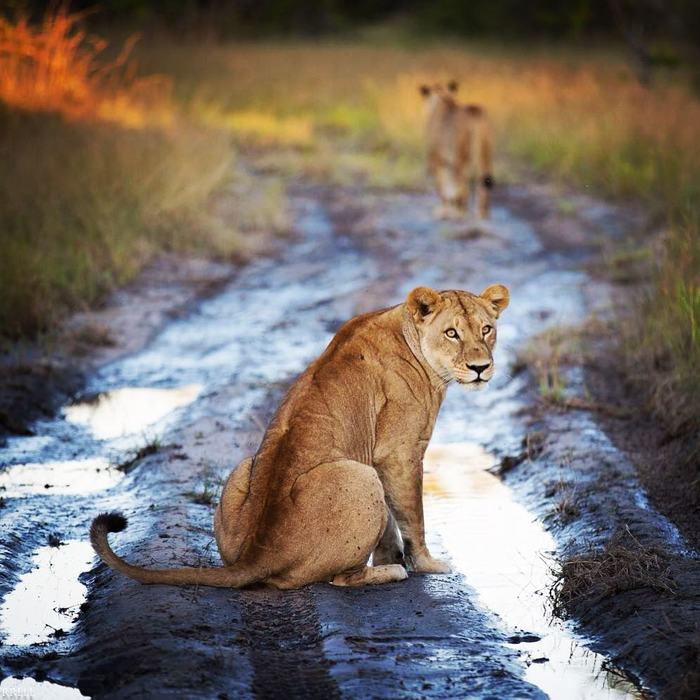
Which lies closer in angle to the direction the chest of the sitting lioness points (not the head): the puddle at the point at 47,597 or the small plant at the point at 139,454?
the small plant

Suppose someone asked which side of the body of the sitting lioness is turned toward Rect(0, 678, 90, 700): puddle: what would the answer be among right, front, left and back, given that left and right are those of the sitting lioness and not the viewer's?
back

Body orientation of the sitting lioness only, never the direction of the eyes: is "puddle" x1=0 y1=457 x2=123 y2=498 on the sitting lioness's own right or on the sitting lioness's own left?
on the sitting lioness's own left

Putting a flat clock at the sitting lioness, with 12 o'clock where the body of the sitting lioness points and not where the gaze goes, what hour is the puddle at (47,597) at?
The puddle is roughly at 7 o'clock from the sitting lioness.

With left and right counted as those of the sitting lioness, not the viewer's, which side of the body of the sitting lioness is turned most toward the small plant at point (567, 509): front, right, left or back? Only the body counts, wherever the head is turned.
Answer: front

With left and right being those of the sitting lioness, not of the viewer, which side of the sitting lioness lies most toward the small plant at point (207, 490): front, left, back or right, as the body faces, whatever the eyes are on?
left

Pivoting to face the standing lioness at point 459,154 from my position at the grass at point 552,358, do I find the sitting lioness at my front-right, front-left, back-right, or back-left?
back-left

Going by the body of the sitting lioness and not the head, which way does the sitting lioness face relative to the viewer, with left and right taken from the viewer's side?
facing away from the viewer and to the right of the viewer

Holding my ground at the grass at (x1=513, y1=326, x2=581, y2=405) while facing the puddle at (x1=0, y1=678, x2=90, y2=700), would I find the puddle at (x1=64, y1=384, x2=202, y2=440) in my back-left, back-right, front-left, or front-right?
front-right

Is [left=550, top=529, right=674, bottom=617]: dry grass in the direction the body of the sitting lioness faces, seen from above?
no

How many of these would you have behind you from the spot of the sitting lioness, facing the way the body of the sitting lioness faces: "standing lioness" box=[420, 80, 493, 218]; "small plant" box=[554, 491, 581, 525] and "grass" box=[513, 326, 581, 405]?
0

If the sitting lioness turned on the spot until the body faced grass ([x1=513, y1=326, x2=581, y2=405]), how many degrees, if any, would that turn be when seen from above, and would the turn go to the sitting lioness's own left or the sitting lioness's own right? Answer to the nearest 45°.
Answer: approximately 45° to the sitting lioness's own left

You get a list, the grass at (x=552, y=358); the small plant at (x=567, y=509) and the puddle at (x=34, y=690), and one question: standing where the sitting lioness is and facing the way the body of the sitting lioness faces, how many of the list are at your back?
1

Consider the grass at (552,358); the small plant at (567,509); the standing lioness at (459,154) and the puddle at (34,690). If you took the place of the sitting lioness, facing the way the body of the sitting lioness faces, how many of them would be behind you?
1

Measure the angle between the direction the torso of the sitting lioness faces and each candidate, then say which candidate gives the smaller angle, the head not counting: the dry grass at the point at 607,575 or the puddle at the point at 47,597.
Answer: the dry grass

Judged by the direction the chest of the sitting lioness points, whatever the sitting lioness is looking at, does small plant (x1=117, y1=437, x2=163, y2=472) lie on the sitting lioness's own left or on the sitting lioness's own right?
on the sitting lioness's own left

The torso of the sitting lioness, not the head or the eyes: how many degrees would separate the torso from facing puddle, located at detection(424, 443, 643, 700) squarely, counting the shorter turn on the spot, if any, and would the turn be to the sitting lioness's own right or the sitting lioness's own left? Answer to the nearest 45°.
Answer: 0° — it already faces it

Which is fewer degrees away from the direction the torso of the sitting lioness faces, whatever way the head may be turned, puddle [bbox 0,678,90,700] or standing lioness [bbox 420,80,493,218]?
the standing lioness

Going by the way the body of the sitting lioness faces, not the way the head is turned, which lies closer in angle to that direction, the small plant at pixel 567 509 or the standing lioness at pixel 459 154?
the small plant
